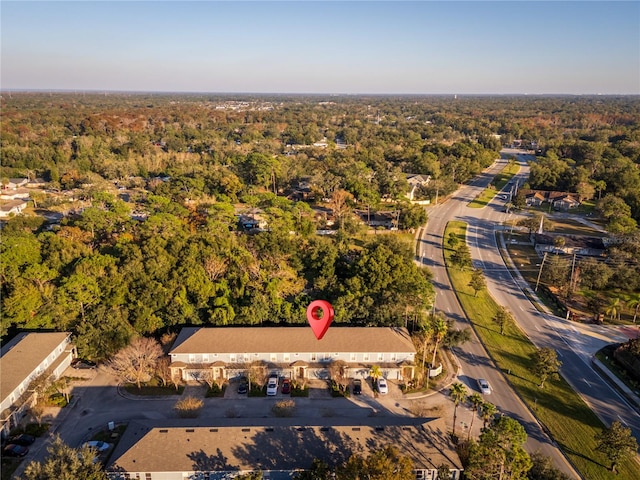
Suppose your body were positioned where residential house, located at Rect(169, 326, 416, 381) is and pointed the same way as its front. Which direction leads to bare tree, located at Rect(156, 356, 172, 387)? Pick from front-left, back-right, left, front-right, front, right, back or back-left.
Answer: right

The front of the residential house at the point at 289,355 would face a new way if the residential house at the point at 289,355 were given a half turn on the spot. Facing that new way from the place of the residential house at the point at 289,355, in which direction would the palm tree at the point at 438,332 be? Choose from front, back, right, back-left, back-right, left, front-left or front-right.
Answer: right

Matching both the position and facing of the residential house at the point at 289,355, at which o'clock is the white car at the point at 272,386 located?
The white car is roughly at 1 o'clock from the residential house.

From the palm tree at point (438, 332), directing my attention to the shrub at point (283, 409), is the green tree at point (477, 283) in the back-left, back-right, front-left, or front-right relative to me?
back-right

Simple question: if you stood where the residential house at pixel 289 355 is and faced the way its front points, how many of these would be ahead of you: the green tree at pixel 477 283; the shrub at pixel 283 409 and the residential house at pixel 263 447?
2

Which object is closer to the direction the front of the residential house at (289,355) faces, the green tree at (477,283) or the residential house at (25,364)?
the residential house

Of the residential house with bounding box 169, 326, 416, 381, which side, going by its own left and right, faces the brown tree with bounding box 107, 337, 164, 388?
right

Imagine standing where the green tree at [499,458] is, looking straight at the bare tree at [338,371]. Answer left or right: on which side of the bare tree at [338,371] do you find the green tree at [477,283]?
right

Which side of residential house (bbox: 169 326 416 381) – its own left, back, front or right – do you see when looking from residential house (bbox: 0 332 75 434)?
right

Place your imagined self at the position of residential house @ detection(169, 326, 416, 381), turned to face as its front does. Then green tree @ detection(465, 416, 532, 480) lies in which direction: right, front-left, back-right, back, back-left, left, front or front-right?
front-left

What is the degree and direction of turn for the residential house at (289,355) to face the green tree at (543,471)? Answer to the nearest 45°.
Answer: approximately 45° to its left

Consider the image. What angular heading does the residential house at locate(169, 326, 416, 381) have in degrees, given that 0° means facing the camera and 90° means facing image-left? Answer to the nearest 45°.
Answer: approximately 0°

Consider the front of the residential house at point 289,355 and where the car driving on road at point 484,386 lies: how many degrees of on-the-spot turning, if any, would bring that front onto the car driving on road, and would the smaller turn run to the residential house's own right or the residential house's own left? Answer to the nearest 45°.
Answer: approximately 90° to the residential house's own left

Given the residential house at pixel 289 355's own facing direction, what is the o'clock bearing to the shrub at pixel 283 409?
The shrub is roughly at 12 o'clock from the residential house.

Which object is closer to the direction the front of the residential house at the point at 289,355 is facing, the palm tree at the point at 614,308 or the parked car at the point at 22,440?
the parked car

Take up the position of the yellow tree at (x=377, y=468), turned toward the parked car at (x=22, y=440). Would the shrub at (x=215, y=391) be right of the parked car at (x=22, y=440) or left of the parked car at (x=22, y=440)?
right
